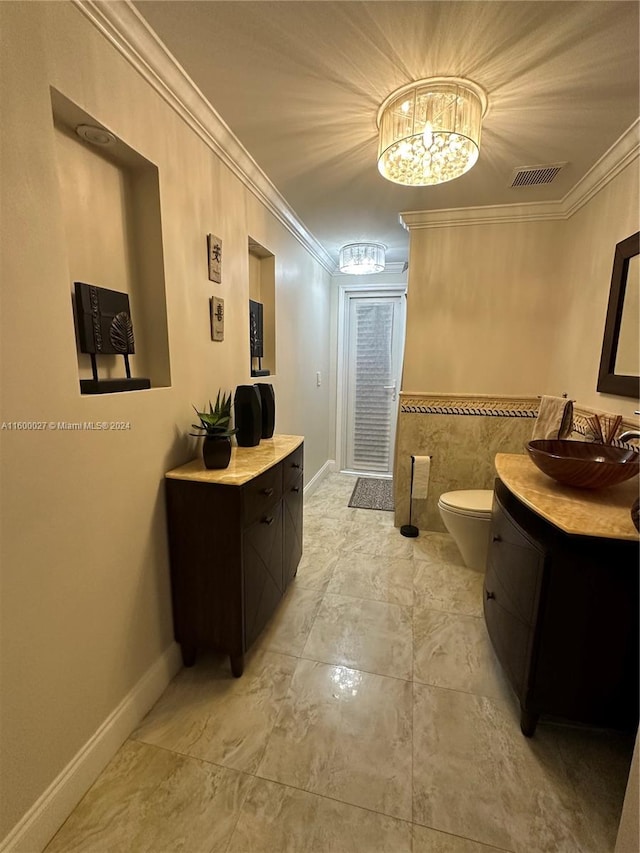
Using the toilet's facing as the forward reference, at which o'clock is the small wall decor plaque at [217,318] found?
The small wall decor plaque is roughly at 11 o'clock from the toilet.

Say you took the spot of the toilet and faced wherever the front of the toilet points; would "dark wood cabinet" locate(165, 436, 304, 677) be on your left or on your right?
on your left

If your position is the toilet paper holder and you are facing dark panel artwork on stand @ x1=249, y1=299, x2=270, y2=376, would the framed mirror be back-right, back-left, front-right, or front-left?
back-left

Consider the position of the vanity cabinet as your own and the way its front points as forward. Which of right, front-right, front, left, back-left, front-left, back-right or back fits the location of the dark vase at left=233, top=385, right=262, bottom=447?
front

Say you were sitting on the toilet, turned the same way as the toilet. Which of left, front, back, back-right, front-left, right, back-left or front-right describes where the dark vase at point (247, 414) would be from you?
front-left

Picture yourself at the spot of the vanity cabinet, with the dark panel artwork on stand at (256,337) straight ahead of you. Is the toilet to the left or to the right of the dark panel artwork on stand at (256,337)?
right

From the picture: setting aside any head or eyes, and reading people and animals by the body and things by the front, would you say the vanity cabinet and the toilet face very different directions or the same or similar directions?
same or similar directions

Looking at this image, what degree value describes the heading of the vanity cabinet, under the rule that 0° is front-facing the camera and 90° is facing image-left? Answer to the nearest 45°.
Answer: approximately 90°

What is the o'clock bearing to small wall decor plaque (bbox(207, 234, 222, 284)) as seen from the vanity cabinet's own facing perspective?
The small wall decor plaque is roughly at 12 o'clock from the vanity cabinet.

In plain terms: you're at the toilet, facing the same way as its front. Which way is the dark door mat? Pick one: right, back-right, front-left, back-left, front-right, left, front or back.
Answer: front-right

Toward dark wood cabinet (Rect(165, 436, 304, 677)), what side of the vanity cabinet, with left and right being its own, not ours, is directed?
front

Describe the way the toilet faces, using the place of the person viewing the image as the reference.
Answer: facing to the left of the viewer

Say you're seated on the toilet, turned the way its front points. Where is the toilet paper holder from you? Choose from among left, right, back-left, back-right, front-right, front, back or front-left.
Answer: front-right

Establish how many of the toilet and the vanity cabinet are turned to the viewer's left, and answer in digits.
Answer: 2

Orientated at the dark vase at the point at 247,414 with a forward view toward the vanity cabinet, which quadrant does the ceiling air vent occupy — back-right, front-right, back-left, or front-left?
front-left

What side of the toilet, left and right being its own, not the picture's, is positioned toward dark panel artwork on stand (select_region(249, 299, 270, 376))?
front
